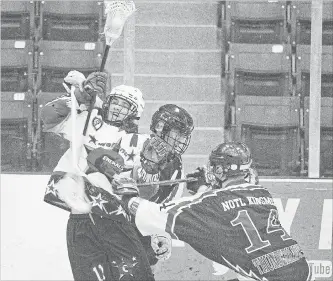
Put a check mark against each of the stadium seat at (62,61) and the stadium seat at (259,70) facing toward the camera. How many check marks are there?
2

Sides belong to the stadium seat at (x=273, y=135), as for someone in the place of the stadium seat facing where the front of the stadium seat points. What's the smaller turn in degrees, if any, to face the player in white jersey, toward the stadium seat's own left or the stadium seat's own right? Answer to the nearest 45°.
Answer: approximately 45° to the stadium seat's own right

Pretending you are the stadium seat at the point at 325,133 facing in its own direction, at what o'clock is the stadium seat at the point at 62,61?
the stadium seat at the point at 62,61 is roughly at 3 o'clock from the stadium seat at the point at 325,133.

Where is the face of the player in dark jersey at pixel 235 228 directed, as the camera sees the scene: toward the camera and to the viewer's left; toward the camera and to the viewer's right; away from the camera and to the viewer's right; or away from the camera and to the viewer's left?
away from the camera and to the viewer's left

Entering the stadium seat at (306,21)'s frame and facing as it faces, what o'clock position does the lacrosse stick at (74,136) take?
The lacrosse stick is roughly at 1 o'clock from the stadium seat.
